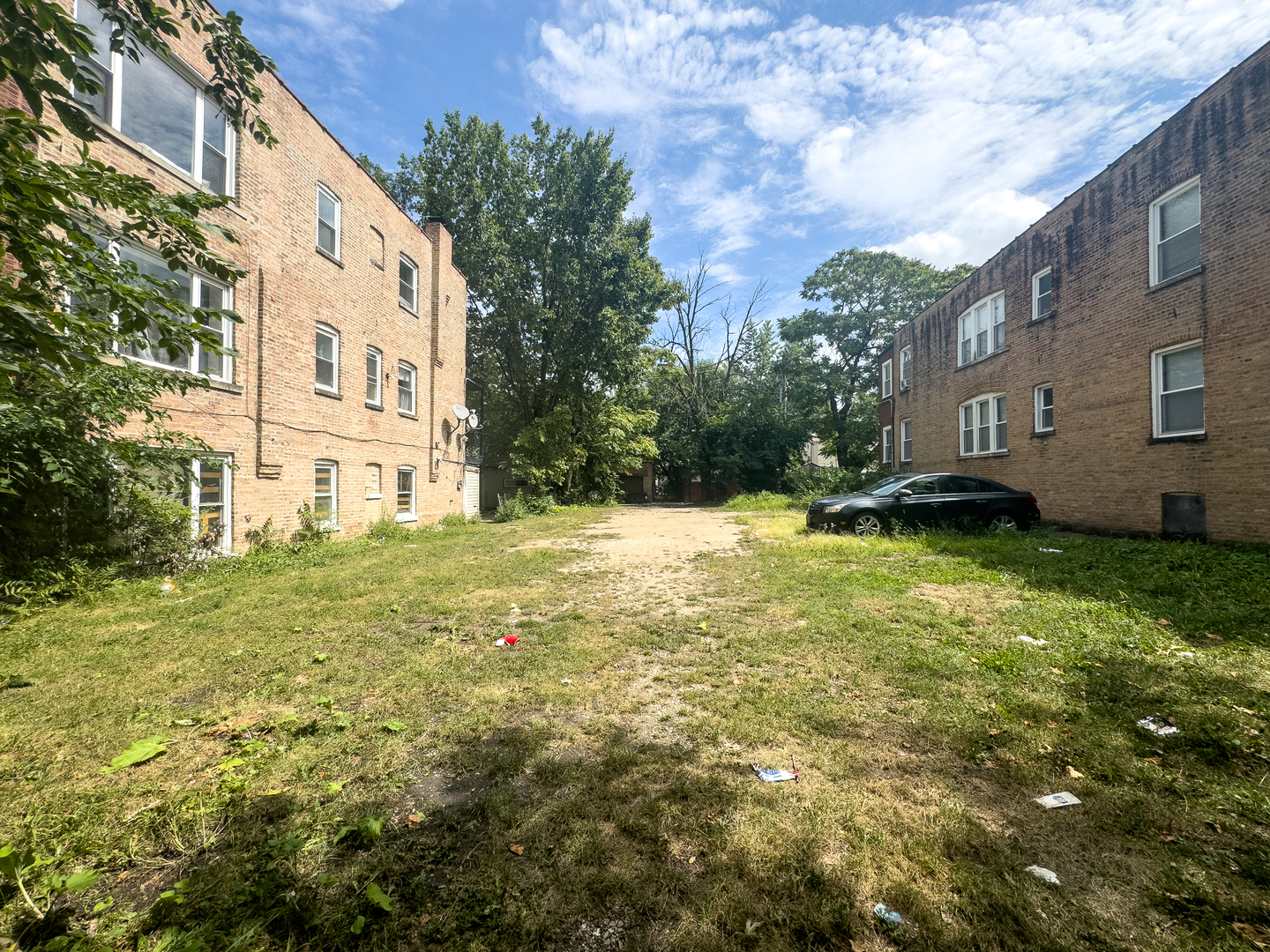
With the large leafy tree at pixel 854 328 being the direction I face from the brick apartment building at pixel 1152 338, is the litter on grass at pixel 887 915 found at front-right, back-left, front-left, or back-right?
back-left

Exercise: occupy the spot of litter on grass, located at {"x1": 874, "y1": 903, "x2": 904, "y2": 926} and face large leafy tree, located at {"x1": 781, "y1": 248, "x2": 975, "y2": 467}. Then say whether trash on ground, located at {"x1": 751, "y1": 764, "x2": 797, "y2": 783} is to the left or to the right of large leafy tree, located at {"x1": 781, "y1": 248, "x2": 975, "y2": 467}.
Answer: left

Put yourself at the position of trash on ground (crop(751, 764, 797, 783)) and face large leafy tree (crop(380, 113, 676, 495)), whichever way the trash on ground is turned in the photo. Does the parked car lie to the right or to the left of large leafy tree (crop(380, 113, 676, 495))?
right
